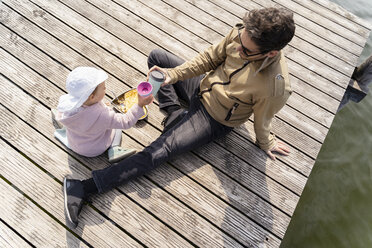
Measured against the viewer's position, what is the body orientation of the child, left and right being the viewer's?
facing away from the viewer and to the right of the viewer

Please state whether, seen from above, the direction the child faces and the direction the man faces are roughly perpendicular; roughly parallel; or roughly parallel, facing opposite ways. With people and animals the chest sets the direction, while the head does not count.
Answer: roughly parallel, facing opposite ways

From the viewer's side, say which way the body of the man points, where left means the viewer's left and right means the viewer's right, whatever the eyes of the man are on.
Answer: facing the viewer and to the left of the viewer

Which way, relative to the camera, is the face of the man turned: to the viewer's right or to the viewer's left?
to the viewer's left
